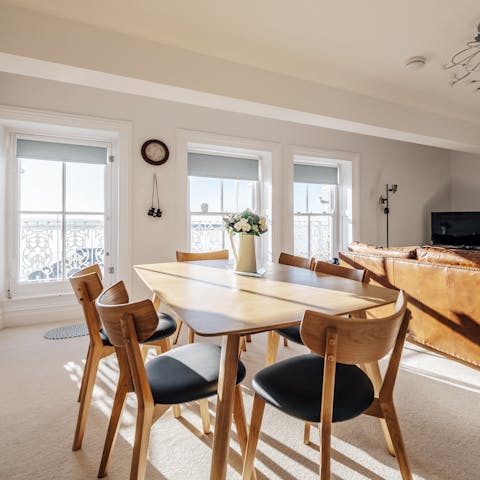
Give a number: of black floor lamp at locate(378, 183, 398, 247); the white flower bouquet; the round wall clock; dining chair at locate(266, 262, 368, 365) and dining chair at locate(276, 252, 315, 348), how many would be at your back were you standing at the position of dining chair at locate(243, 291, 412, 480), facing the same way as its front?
0

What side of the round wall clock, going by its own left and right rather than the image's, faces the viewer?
front

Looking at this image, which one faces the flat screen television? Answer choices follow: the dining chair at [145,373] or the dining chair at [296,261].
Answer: the dining chair at [145,373]

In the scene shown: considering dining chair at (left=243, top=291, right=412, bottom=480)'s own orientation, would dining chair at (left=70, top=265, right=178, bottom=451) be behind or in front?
in front

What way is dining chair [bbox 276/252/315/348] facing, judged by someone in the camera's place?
facing the viewer and to the left of the viewer

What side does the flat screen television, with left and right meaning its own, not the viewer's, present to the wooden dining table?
front

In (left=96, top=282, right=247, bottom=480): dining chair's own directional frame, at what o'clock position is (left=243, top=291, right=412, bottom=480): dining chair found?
(left=243, top=291, right=412, bottom=480): dining chair is roughly at 2 o'clock from (left=96, top=282, right=247, bottom=480): dining chair.

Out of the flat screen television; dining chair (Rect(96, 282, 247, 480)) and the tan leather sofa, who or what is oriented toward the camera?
the flat screen television

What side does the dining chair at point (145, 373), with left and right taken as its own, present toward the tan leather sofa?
front

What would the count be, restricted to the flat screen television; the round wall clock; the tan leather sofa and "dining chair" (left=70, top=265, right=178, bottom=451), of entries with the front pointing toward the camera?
2

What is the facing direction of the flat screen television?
toward the camera

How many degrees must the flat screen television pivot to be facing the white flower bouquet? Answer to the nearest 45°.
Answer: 0° — it already faces it

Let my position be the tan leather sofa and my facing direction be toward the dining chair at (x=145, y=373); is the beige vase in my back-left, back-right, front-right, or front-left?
front-right

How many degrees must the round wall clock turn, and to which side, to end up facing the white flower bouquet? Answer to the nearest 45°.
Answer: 0° — it already faces it

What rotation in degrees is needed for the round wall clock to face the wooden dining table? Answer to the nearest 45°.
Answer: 0° — it already faces it

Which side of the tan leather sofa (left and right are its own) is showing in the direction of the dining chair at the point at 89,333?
back

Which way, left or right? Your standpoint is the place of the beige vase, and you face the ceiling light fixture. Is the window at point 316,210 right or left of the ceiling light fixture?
left

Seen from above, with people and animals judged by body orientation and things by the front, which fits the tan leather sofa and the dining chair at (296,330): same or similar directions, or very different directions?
very different directions

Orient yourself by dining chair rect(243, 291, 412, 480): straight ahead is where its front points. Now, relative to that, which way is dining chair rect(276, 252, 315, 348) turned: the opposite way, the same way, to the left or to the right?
to the left

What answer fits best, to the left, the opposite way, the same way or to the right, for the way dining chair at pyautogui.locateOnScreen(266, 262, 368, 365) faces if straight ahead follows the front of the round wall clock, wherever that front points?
to the right
